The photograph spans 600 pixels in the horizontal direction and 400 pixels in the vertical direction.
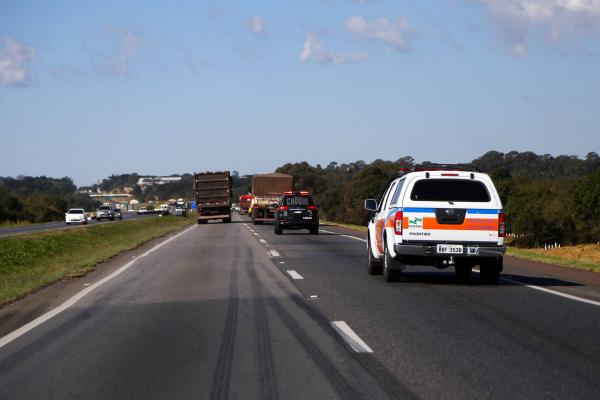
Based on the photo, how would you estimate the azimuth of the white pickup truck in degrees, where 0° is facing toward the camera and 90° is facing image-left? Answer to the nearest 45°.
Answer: approximately 180°

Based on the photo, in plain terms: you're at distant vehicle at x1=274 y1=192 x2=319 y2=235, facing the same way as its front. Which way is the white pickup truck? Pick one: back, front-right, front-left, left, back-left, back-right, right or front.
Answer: back

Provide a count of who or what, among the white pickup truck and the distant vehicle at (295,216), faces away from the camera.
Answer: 2

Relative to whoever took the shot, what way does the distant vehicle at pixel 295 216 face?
facing away from the viewer
